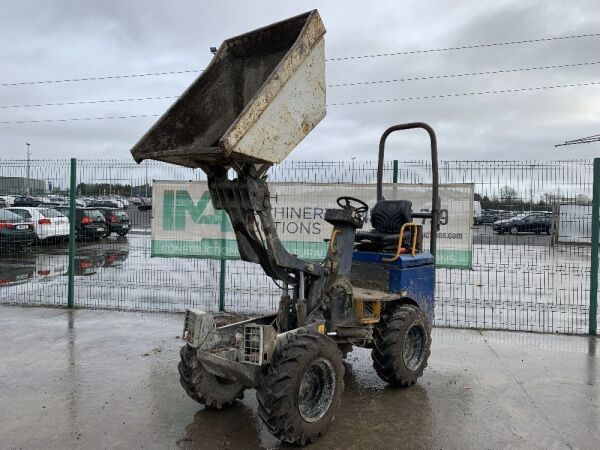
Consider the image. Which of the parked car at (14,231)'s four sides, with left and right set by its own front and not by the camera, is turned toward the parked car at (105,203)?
right

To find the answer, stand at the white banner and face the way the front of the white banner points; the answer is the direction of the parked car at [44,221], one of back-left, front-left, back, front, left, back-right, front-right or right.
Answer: back-right

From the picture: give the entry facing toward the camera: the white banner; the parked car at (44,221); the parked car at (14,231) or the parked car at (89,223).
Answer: the white banner

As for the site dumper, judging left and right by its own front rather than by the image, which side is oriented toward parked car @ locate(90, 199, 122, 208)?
right

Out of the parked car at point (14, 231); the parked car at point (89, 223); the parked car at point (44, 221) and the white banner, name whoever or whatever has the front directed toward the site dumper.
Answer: the white banner

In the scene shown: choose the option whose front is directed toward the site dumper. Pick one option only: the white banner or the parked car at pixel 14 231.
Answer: the white banner

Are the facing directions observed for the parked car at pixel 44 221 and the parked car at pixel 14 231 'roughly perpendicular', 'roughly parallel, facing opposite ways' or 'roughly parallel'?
roughly parallel

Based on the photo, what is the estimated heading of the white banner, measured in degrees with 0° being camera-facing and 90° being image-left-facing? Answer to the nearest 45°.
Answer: approximately 0°
